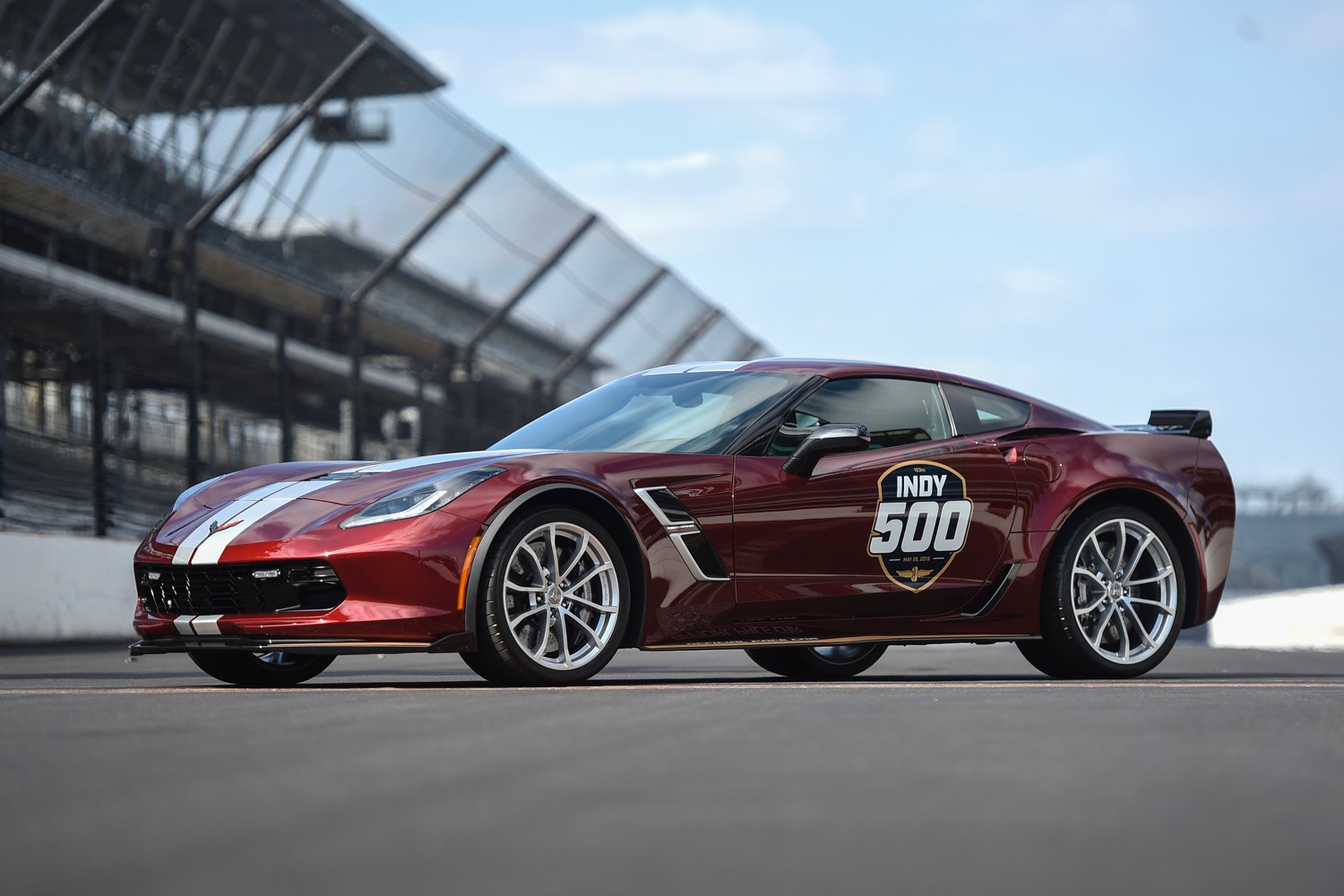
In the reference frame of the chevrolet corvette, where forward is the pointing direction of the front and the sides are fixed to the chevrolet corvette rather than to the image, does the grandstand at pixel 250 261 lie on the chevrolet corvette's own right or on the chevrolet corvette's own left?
on the chevrolet corvette's own right

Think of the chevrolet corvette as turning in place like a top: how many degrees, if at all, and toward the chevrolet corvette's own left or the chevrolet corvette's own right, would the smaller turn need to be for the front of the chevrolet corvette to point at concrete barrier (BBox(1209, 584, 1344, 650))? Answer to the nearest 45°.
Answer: approximately 180°

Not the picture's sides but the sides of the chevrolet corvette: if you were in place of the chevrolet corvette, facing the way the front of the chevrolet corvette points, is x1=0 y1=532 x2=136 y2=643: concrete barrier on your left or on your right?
on your right

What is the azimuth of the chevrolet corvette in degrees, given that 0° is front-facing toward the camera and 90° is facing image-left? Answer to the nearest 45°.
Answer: approximately 45°

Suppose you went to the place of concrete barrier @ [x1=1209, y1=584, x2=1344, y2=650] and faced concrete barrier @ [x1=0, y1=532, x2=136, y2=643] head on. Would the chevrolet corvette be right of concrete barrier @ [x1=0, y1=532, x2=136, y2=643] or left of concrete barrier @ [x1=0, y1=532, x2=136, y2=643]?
left
